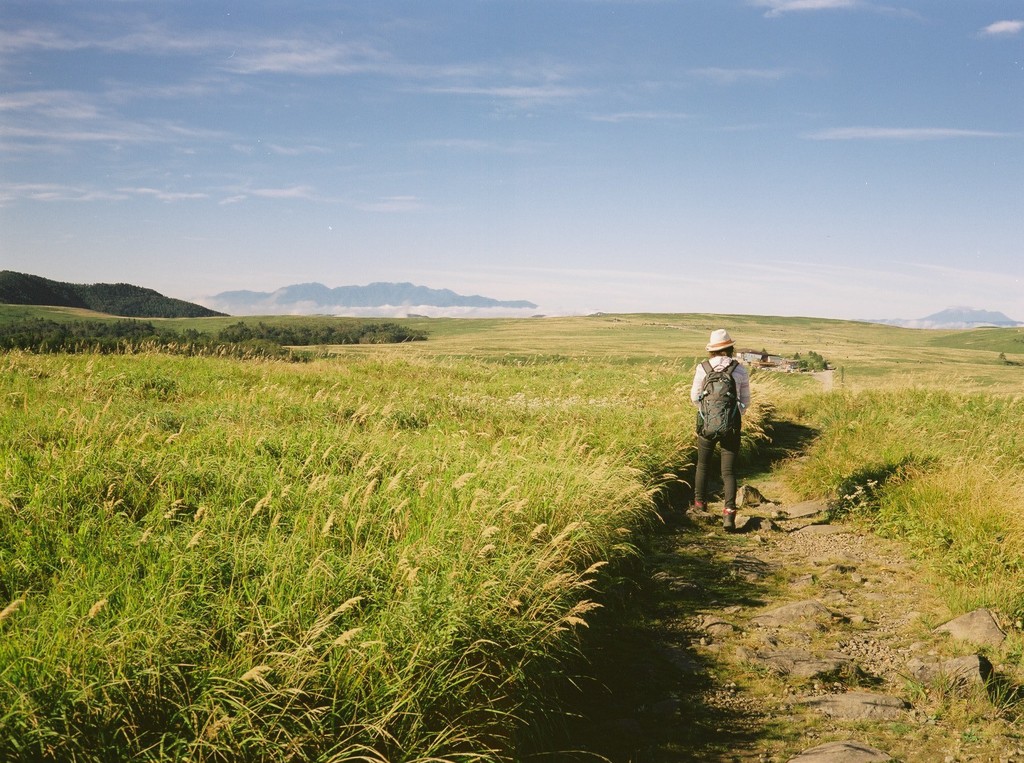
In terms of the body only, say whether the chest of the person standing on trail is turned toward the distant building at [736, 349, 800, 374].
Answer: yes

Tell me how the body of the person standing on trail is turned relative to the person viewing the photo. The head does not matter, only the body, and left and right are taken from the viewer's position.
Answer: facing away from the viewer

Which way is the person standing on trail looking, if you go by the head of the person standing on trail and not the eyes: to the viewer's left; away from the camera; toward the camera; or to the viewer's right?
away from the camera
